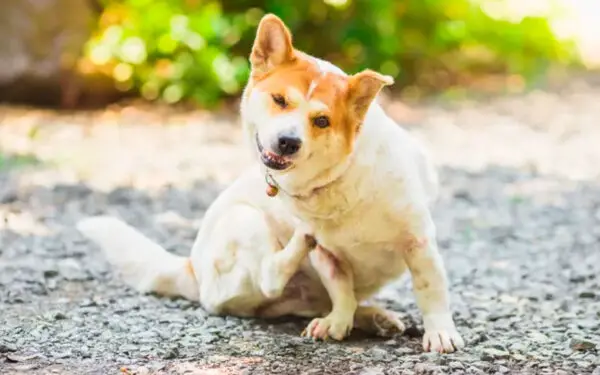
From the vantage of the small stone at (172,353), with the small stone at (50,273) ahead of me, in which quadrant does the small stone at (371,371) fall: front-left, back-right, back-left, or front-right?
back-right

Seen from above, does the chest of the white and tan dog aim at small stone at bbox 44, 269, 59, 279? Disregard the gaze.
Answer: no

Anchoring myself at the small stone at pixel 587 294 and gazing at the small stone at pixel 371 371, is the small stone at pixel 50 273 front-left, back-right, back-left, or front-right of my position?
front-right

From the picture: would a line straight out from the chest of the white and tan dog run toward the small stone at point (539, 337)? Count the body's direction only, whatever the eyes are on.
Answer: no

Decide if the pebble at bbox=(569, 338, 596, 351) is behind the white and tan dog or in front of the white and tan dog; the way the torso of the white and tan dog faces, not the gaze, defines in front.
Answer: in front

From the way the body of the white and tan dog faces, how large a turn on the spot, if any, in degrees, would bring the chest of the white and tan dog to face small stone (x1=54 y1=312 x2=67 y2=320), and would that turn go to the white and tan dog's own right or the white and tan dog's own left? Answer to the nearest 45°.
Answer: approximately 135° to the white and tan dog's own right

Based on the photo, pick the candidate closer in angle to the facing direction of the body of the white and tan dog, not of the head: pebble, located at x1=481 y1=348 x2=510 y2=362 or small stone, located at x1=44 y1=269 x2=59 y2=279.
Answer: the pebble

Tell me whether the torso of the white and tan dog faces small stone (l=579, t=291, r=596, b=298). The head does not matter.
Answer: no

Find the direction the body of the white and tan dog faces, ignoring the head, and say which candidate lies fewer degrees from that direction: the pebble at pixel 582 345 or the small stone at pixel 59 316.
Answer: the pebble

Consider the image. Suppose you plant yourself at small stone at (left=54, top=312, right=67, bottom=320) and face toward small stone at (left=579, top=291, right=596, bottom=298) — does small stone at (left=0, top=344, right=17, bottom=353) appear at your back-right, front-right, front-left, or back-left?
back-right

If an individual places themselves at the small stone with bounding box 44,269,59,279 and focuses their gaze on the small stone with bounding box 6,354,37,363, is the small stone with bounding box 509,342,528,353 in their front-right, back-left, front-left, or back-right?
front-left

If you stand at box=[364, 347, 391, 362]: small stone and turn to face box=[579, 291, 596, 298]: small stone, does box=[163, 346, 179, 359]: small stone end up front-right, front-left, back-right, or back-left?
back-left
